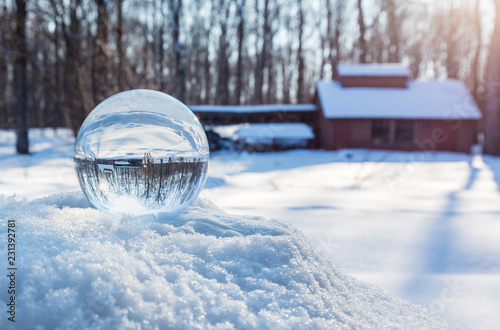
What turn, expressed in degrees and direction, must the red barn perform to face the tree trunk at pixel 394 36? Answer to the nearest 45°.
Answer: approximately 180°

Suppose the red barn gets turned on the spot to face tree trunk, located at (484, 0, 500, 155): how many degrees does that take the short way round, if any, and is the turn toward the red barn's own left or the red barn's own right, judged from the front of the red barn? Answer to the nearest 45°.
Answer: approximately 45° to the red barn's own left

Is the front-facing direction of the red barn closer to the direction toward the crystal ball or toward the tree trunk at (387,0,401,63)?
the crystal ball

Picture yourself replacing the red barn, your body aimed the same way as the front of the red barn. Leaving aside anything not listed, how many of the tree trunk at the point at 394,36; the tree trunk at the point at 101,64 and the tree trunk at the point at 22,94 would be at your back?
1

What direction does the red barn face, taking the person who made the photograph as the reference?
facing the viewer

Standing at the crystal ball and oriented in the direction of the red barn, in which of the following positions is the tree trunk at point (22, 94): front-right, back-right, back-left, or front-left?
front-left

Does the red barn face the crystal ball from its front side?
yes

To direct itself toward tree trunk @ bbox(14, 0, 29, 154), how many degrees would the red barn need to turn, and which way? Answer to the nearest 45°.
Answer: approximately 45° to its right
